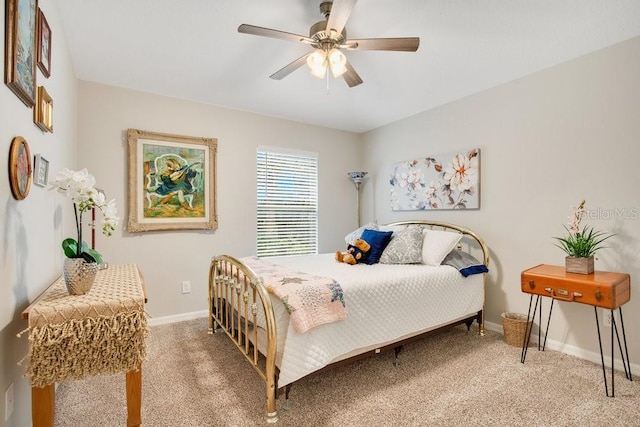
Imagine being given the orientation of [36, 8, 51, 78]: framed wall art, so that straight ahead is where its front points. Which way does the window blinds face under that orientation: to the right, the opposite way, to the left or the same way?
to the right

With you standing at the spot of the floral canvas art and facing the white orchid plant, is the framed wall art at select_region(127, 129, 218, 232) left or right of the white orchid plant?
right

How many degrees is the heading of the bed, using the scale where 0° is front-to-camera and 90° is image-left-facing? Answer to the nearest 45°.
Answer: approximately 45°

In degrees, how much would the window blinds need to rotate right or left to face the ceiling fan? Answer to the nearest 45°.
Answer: approximately 45° to its right

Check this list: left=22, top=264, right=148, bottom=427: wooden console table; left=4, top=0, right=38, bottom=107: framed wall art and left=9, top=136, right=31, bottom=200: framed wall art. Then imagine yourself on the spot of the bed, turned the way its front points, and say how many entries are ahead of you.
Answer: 3

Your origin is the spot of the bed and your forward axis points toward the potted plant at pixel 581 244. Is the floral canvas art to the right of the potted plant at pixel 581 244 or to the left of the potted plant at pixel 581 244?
left

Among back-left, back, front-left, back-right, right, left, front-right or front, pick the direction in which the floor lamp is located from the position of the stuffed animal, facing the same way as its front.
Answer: back-right

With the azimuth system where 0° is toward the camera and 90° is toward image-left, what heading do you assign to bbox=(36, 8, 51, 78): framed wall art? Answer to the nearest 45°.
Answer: approximately 270°

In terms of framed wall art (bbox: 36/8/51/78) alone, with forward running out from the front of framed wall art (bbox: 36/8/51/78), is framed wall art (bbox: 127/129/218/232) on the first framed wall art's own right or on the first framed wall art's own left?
on the first framed wall art's own left

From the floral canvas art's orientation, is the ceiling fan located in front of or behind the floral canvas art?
in front

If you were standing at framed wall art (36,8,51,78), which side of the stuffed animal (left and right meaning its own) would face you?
front

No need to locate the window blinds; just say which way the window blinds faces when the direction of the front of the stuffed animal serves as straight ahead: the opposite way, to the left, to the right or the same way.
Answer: to the left

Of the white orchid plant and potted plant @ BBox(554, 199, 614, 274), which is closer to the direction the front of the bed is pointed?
the white orchid plant

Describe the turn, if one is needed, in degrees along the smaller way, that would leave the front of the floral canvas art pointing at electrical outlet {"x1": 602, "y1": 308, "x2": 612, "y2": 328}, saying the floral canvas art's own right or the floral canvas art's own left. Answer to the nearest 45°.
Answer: approximately 90° to the floral canvas art's own left
